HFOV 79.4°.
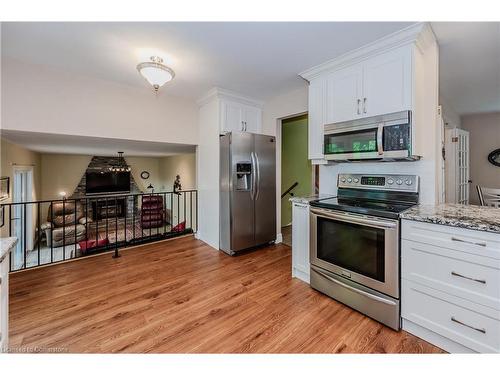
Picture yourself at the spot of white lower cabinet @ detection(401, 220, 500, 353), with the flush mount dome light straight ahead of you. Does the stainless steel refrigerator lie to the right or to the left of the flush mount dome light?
right

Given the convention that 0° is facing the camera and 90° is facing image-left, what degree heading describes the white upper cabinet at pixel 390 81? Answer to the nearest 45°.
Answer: approximately 45°

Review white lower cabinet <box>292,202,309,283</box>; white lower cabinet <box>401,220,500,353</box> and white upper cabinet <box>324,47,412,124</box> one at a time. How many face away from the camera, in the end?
0

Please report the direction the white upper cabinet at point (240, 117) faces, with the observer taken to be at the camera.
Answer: facing the viewer and to the right of the viewer

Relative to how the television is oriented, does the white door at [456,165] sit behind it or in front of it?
in front

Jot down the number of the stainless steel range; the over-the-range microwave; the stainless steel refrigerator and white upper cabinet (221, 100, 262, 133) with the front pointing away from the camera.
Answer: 0

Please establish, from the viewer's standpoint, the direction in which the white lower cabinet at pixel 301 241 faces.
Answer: facing the viewer and to the left of the viewer

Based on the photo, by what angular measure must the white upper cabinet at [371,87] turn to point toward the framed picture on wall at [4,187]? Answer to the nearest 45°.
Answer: approximately 45° to its right

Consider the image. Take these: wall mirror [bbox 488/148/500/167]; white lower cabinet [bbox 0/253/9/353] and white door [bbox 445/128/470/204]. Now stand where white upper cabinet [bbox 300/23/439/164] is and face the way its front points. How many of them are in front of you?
1

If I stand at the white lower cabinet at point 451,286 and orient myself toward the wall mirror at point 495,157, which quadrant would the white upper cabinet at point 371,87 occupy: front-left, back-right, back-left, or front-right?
front-left

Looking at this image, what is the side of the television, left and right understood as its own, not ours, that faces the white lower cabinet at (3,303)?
front

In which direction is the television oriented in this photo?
toward the camera
